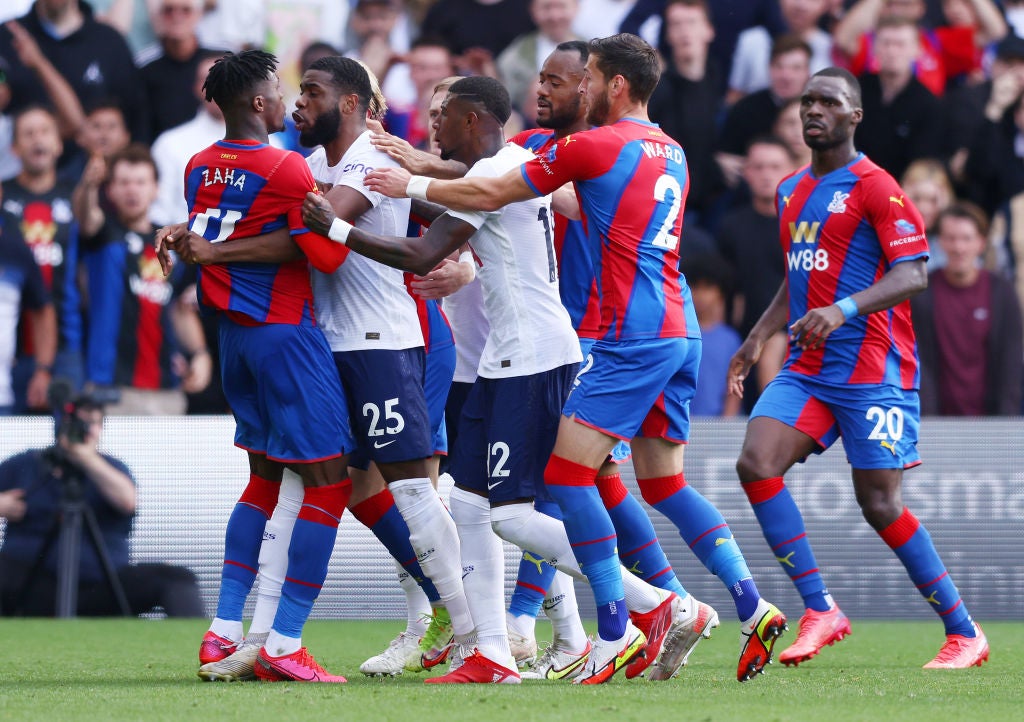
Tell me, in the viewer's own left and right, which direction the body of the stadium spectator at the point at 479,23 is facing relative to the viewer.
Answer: facing the viewer

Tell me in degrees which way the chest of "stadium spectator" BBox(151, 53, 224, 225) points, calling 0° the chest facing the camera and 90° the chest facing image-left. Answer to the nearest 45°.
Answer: approximately 0°

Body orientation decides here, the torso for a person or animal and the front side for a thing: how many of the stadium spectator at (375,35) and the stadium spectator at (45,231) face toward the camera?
2

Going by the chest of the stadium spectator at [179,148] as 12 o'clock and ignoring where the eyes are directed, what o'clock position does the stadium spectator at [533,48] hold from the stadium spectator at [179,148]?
the stadium spectator at [533,48] is roughly at 9 o'clock from the stadium spectator at [179,148].

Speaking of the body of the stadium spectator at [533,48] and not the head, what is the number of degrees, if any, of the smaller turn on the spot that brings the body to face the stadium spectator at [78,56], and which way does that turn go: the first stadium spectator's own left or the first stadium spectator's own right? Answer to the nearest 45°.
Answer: approximately 90° to the first stadium spectator's own right

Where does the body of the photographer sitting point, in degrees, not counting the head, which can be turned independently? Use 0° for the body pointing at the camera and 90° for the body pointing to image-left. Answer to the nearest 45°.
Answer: approximately 0°

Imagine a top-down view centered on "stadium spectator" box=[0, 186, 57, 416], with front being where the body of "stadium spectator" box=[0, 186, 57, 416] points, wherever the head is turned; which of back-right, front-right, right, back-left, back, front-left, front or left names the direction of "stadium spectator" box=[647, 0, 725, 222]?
left

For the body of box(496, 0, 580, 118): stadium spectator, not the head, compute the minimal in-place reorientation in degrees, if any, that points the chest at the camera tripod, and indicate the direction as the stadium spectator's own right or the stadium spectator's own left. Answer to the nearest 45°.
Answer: approximately 45° to the stadium spectator's own right

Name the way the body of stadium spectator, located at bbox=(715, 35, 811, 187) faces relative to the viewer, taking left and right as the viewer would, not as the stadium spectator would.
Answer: facing the viewer

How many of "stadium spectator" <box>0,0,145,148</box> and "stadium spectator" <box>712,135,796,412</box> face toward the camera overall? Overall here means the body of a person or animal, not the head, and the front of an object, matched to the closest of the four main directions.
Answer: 2

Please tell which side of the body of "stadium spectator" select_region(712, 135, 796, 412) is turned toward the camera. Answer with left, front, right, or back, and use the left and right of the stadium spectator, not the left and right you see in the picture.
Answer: front

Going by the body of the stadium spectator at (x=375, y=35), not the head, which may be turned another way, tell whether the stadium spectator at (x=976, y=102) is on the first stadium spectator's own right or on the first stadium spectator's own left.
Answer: on the first stadium spectator's own left

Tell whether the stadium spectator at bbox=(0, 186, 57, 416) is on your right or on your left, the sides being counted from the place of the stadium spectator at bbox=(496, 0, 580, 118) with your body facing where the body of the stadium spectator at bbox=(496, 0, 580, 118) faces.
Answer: on your right

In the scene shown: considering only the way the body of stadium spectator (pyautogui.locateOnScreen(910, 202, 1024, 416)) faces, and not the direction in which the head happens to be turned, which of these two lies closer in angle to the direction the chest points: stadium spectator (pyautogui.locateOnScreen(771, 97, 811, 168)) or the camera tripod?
the camera tripod

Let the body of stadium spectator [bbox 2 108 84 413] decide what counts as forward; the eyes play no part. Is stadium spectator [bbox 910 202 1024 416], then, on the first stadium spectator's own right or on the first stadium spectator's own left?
on the first stadium spectator's own left
